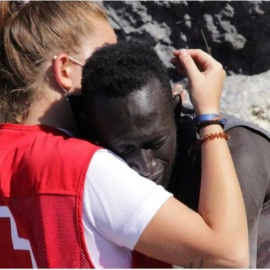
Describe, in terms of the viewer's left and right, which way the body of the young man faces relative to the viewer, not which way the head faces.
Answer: facing the viewer and to the left of the viewer

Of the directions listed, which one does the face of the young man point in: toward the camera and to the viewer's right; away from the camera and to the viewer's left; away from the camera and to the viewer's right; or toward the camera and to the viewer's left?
toward the camera and to the viewer's left
